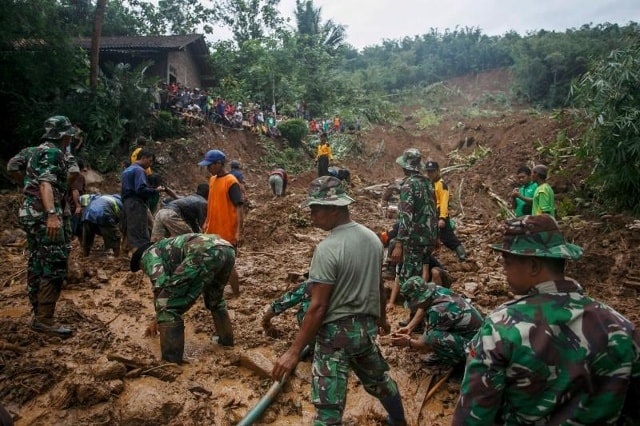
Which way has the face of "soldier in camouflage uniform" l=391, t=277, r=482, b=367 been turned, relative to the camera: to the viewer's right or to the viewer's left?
to the viewer's left

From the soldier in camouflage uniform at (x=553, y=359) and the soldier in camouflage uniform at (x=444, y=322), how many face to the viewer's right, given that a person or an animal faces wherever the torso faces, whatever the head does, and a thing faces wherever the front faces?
0

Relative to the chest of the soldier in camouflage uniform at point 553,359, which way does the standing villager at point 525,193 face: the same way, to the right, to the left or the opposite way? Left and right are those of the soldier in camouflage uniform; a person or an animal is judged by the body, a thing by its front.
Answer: to the left

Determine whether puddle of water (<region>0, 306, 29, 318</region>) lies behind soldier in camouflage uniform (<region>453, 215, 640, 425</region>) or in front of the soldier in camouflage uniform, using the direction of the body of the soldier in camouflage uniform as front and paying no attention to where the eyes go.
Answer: in front

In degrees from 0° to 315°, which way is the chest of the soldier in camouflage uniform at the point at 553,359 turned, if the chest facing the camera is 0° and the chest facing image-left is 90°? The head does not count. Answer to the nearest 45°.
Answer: approximately 135°

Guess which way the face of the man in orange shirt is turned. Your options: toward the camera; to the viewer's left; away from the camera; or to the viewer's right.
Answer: to the viewer's left

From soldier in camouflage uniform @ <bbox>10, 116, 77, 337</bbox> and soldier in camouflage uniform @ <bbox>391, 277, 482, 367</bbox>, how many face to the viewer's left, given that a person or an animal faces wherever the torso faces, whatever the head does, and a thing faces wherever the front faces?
1

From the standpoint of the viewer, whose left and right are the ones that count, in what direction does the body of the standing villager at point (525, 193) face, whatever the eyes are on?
facing the viewer and to the left of the viewer

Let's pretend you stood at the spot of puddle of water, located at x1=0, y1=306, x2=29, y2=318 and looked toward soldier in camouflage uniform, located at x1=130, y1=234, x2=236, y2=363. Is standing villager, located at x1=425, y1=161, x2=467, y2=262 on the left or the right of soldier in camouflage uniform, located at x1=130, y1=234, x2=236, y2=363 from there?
left

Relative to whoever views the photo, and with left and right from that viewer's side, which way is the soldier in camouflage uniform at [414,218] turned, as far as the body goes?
facing away from the viewer and to the left of the viewer

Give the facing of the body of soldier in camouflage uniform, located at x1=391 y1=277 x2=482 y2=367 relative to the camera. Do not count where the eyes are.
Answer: to the viewer's left
